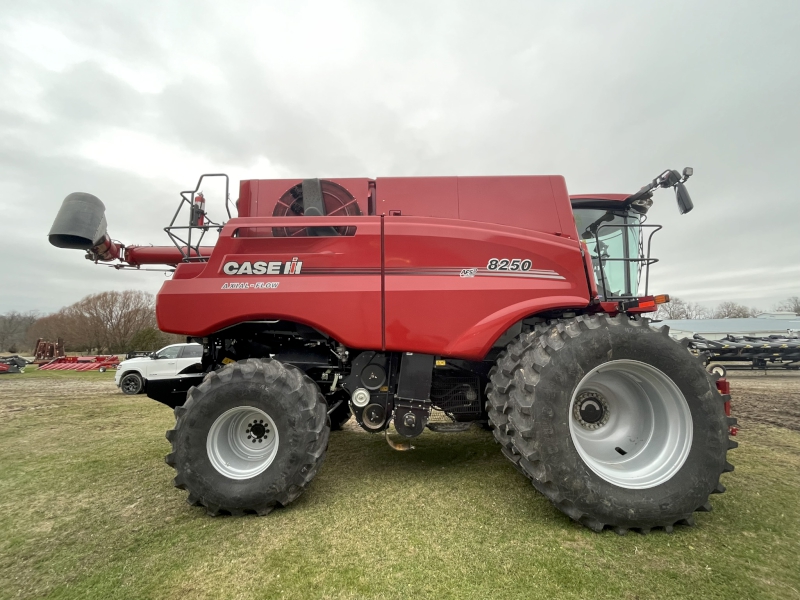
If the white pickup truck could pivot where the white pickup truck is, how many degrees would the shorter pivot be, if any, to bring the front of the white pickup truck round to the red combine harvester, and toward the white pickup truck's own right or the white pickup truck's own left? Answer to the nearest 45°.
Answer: approximately 90° to the white pickup truck's own left

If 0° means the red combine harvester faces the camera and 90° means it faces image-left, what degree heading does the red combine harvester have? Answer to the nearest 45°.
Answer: approximately 270°

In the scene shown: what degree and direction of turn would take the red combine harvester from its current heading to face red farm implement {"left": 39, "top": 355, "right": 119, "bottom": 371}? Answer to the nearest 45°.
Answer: approximately 135° to its left

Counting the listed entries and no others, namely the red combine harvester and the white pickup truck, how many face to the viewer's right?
1

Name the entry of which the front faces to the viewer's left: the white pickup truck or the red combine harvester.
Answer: the white pickup truck

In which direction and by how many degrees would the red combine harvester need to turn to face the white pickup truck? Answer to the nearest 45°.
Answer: approximately 135° to its left

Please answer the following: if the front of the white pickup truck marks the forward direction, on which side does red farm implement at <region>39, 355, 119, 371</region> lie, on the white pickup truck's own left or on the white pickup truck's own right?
on the white pickup truck's own right

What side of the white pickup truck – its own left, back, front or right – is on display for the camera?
left
